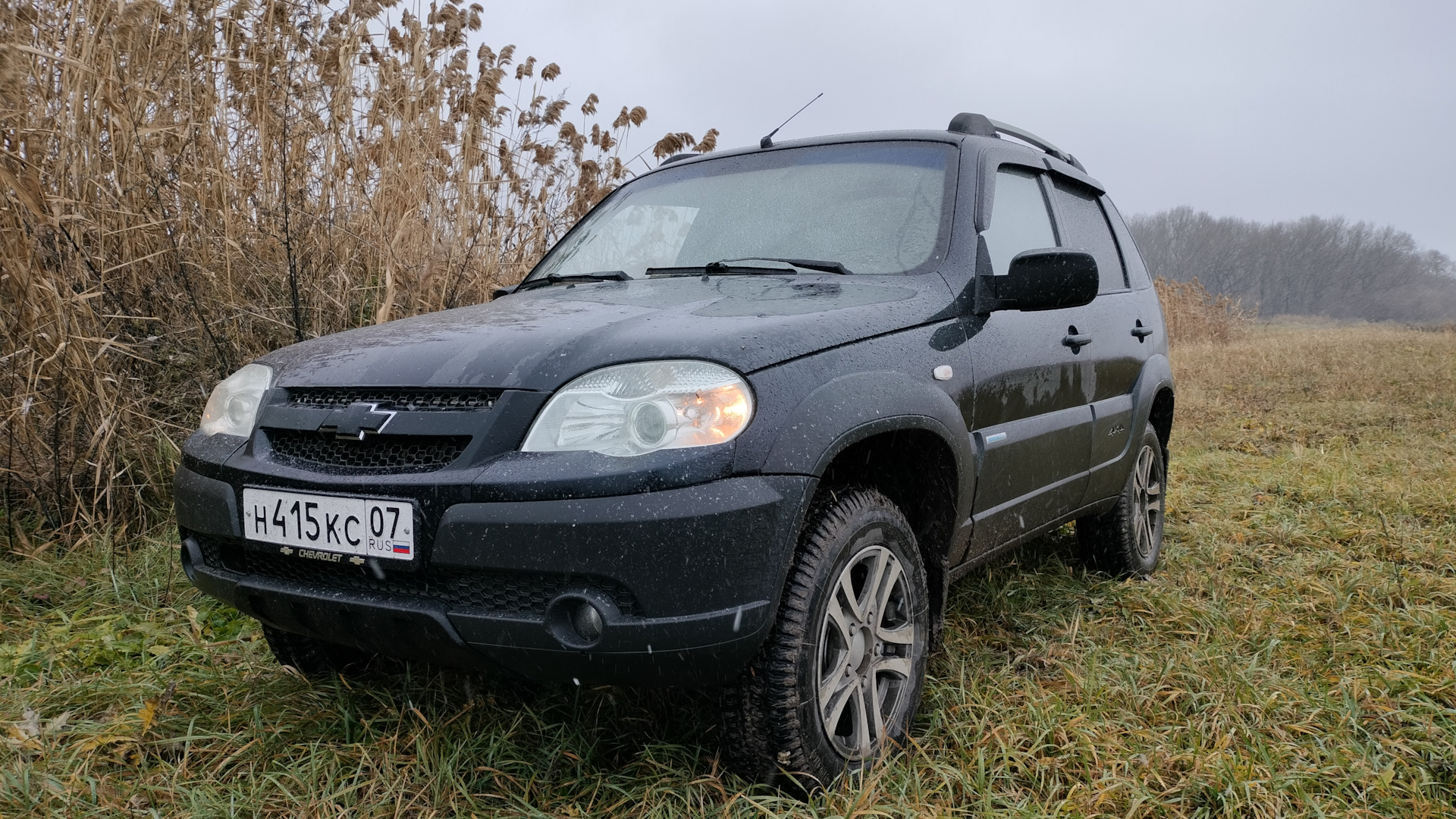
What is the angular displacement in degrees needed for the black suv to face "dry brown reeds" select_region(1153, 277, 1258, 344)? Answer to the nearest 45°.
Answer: approximately 180°

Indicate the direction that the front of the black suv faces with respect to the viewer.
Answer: facing the viewer and to the left of the viewer
